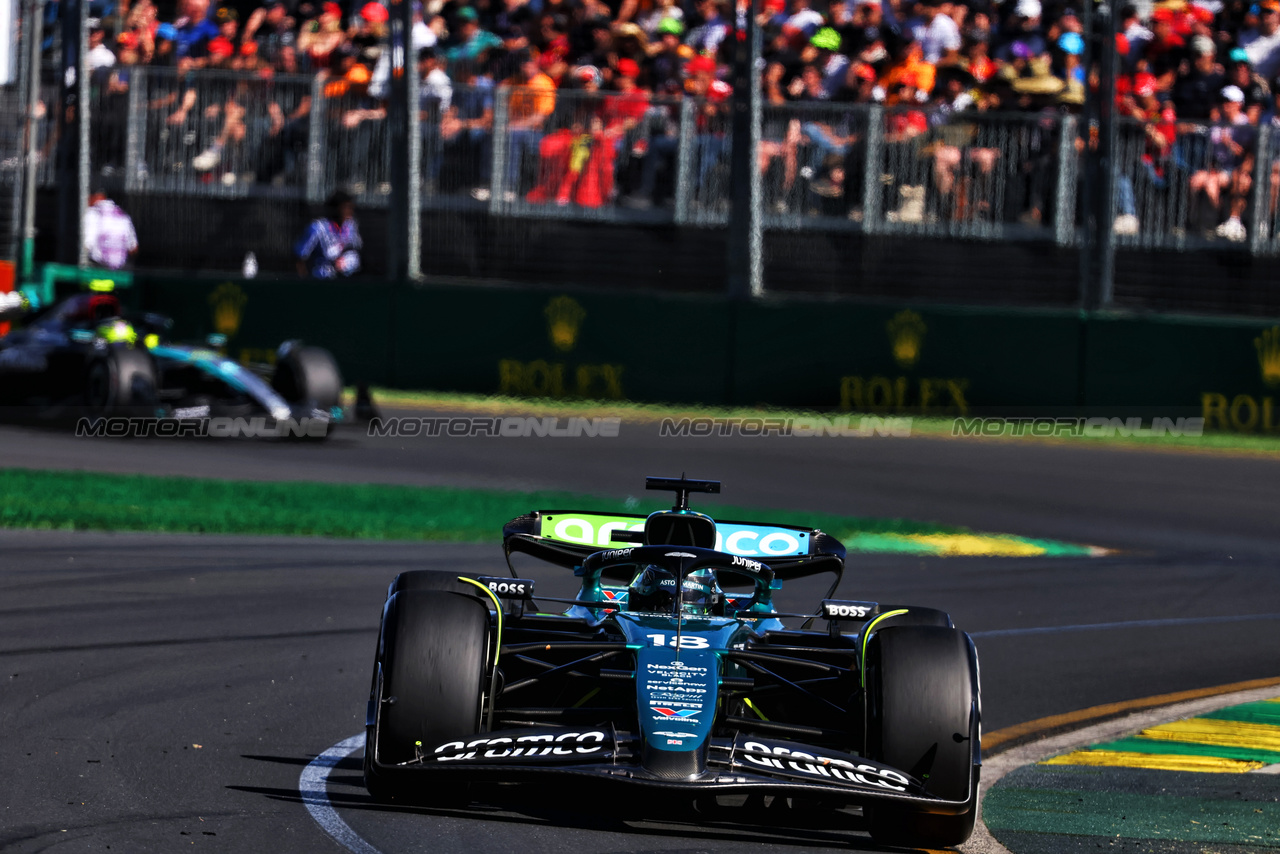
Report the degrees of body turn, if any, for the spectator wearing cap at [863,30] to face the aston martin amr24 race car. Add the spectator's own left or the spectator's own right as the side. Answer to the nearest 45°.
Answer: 0° — they already face it

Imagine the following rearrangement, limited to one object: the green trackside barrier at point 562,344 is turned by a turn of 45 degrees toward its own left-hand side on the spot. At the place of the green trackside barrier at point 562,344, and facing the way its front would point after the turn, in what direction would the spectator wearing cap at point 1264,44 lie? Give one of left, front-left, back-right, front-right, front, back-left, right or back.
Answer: front-left

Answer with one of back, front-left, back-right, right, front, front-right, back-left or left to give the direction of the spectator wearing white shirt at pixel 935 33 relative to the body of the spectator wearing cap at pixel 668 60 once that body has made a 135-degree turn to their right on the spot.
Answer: back-right

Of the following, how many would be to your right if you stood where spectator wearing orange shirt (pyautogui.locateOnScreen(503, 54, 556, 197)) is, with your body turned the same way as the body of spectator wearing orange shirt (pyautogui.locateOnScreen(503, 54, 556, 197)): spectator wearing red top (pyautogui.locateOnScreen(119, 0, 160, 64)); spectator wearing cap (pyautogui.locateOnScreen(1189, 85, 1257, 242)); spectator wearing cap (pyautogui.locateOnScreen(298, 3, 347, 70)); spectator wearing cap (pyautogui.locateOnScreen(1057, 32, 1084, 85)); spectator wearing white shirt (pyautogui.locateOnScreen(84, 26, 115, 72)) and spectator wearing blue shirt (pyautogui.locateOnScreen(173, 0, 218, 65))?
4

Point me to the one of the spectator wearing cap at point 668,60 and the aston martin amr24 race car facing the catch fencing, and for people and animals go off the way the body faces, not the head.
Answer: the spectator wearing cap

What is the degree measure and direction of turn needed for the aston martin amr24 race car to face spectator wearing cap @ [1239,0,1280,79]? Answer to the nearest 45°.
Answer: approximately 180°
